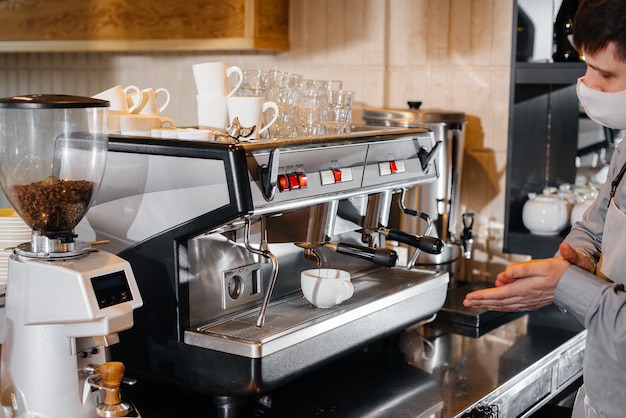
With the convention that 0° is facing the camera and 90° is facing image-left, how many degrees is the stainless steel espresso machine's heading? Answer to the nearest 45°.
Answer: approximately 315°

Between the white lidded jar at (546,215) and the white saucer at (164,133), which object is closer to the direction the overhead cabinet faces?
the white saucer

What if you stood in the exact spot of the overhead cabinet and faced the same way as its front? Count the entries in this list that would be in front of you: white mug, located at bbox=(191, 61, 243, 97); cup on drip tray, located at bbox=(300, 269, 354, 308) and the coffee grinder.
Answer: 3

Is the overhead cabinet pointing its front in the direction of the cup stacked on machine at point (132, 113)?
yes

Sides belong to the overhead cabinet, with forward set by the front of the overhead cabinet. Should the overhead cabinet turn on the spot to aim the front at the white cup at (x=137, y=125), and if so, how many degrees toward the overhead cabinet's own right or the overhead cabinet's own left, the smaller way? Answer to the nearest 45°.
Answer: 0° — it already faces it

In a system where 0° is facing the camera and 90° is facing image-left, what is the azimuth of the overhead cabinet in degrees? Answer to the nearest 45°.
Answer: approximately 0°

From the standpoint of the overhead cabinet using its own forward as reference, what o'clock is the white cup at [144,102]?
The white cup is roughly at 12 o'clock from the overhead cabinet.

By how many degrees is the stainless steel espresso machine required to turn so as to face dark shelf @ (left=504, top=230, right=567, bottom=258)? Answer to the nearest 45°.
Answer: approximately 90° to its left

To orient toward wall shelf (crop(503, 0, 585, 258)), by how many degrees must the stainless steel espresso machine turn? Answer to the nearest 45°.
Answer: approximately 90° to its left

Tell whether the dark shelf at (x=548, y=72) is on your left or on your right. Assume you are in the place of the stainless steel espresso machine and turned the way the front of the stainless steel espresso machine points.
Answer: on your left
